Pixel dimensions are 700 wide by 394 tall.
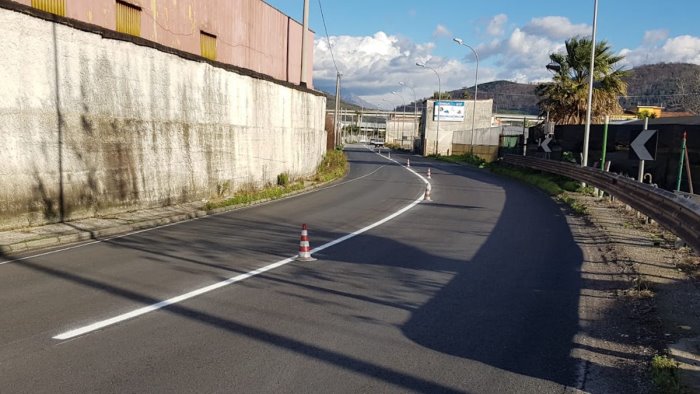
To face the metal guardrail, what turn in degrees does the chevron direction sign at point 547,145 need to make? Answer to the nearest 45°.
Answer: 0° — it already faces it

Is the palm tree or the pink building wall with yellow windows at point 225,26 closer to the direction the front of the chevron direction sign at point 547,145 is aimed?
the pink building wall with yellow windows

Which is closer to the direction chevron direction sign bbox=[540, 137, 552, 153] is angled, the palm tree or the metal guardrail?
the metal guardrail

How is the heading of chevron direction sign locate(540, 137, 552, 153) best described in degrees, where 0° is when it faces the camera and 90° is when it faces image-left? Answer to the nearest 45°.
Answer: approximately 0°

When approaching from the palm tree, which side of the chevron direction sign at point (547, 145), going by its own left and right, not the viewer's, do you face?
back

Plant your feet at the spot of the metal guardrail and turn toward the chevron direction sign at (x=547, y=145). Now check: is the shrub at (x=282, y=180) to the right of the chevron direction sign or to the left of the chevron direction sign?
left

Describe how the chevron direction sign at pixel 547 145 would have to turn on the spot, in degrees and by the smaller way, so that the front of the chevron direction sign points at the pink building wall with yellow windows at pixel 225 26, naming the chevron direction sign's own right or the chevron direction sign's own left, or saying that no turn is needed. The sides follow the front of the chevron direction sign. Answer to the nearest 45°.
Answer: approximately 45° to the chevron direction sign's own right

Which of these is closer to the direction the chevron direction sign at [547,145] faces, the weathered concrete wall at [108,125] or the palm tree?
the weathered concrete wall

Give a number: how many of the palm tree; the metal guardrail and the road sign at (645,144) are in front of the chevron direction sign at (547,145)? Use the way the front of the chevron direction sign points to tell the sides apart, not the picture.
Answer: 2

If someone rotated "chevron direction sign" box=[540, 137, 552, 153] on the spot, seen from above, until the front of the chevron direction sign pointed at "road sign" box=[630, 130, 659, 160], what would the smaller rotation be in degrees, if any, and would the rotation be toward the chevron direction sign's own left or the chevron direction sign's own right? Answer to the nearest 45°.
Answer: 0° — it already faces it

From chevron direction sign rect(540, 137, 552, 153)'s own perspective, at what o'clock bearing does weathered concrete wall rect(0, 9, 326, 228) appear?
The weathered concrete wall is roughly at 1 o'clock from the chevron direction sign.

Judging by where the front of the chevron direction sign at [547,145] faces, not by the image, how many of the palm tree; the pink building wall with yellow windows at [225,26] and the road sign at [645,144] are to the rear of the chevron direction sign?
1

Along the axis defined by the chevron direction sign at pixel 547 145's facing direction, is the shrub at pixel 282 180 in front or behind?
in front
